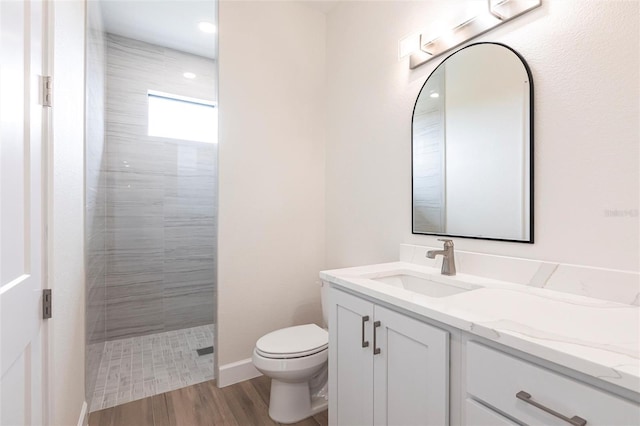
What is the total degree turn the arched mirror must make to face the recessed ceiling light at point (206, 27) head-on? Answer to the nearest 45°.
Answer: approximately 45° to its right

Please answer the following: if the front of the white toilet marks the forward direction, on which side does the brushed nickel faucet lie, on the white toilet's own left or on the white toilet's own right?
on the white toilet's own left

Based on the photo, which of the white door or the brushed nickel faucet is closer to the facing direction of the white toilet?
the white door

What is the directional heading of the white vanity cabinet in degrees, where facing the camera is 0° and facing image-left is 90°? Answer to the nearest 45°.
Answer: approximately 45°
